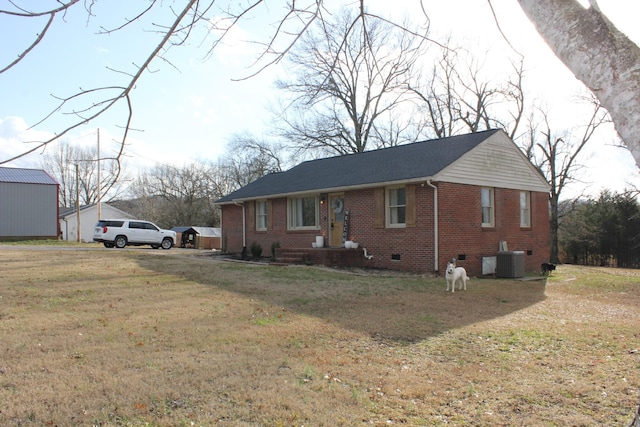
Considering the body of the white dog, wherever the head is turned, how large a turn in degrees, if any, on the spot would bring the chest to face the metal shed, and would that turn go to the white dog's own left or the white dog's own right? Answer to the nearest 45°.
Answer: approximately 90° to the white dog's own right

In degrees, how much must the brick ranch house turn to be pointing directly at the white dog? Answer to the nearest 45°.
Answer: approximately 45° to its left

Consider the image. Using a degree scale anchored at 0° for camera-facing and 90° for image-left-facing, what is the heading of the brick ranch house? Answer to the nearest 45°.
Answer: approximately 45°

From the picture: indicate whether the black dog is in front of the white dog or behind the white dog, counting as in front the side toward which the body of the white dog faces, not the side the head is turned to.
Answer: behind

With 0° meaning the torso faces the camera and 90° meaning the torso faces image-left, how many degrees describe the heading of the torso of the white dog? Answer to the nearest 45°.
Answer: approximately 45°

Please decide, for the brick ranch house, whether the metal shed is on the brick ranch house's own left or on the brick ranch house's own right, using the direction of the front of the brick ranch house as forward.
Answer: on the brick ranch house's own right

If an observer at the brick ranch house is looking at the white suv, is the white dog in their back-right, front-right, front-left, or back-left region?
back-left

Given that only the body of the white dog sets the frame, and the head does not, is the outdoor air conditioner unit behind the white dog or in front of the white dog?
behind

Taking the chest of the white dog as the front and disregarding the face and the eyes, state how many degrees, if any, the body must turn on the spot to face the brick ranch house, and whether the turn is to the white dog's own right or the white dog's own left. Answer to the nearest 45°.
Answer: approximately 135° to the white dog's own right

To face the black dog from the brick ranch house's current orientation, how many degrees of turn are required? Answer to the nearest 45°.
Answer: approximately 135° to its left
